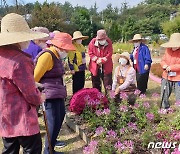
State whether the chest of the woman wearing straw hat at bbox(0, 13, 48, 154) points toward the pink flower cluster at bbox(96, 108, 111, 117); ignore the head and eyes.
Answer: yes

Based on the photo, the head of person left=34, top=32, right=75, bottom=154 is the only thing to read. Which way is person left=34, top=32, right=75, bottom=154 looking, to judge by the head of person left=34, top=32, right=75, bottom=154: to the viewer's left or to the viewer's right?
to the viewer's right

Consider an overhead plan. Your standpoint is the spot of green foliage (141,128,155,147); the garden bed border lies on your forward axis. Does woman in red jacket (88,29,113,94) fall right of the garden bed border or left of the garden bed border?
right

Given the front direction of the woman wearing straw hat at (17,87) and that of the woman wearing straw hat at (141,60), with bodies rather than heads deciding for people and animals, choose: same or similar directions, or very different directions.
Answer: very different directions

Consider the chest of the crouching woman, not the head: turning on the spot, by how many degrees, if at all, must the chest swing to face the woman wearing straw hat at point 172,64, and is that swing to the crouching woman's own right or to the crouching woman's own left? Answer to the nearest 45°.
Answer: approximately 135° to the crouching woman's own left

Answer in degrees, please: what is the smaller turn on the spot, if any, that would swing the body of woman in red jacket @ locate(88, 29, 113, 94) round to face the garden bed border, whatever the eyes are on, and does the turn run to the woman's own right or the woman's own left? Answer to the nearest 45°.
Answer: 0° — they already face it

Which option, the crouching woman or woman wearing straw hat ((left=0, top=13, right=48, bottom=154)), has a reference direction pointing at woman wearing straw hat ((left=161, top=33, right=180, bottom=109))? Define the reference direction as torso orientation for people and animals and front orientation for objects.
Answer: woman wearing straw hat ((left=0, top=13, right=48, bottom=154))

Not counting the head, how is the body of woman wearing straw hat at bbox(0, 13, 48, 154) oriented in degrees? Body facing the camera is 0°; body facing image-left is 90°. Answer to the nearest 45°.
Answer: approximately 225°

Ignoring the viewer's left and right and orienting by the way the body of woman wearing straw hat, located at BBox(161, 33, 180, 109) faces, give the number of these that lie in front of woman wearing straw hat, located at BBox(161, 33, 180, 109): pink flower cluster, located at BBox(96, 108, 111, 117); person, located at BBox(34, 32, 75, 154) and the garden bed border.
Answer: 3
